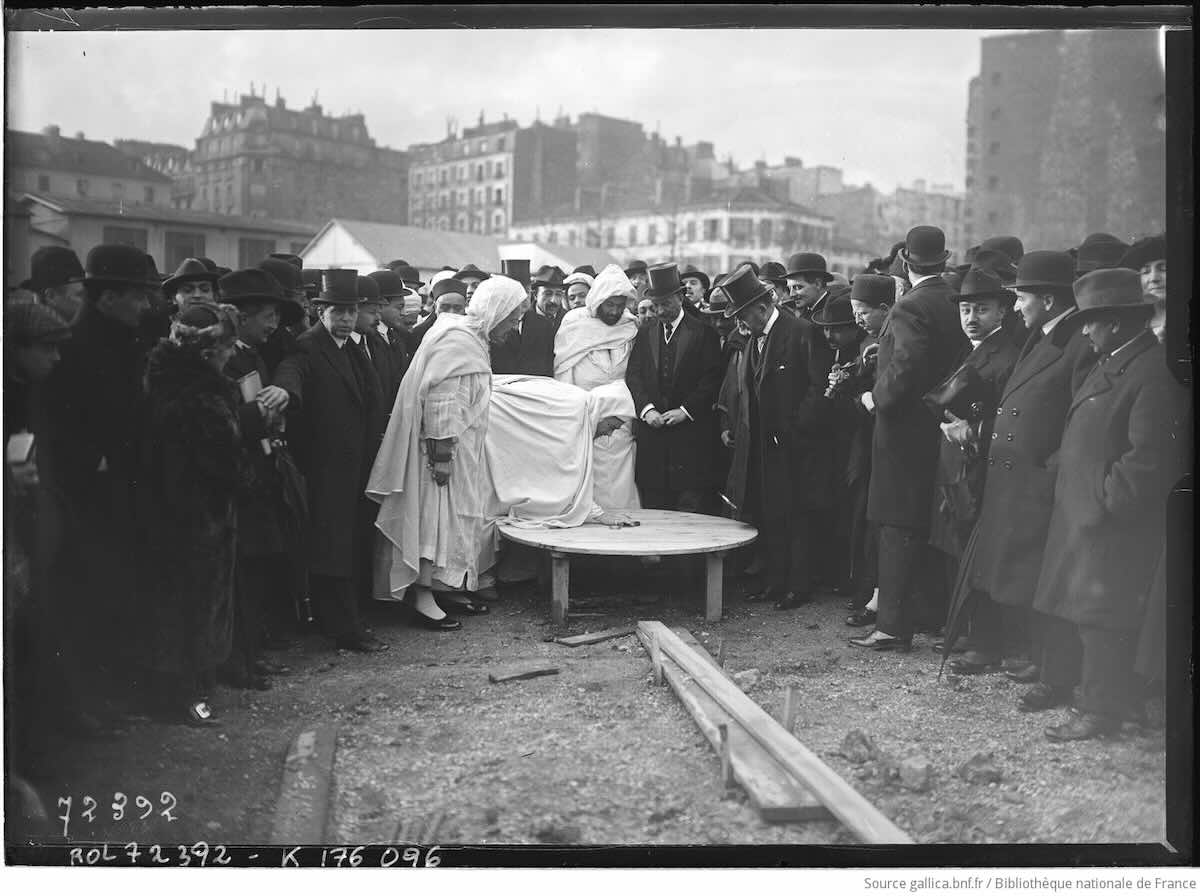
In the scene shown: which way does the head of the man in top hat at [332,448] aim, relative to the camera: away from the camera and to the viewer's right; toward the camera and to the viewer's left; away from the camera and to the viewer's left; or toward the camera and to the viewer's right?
toward the camera and to the viewer's right

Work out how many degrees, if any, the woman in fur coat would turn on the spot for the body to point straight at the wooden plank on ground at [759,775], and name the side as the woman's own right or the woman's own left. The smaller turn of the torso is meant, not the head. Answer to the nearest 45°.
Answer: approximately 45° to the woman's own right

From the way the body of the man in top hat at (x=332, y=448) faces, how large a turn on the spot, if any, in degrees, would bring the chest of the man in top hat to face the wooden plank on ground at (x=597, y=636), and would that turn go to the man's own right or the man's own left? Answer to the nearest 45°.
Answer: approximately 45° to the man's own left

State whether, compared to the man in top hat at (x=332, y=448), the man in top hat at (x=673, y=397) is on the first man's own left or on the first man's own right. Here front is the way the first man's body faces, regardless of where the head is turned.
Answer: on the first man's own left

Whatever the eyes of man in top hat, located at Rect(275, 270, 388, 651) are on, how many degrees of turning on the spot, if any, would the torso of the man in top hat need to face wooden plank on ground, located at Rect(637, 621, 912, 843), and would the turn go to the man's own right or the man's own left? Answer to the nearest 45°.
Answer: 0° — they already face it

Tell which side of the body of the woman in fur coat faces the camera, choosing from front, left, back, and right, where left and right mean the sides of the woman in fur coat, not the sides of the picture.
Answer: right

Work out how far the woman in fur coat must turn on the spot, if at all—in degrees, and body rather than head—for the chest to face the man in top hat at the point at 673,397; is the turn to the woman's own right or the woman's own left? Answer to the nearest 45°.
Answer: approximately 45° to the woman's own left

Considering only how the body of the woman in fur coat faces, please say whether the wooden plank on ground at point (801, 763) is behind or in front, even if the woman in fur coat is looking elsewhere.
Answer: in front

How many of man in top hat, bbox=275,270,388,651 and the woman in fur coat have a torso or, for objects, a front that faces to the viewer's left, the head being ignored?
0

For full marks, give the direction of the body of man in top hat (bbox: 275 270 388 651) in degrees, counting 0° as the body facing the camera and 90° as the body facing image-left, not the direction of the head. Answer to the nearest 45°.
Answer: approximately 315°
